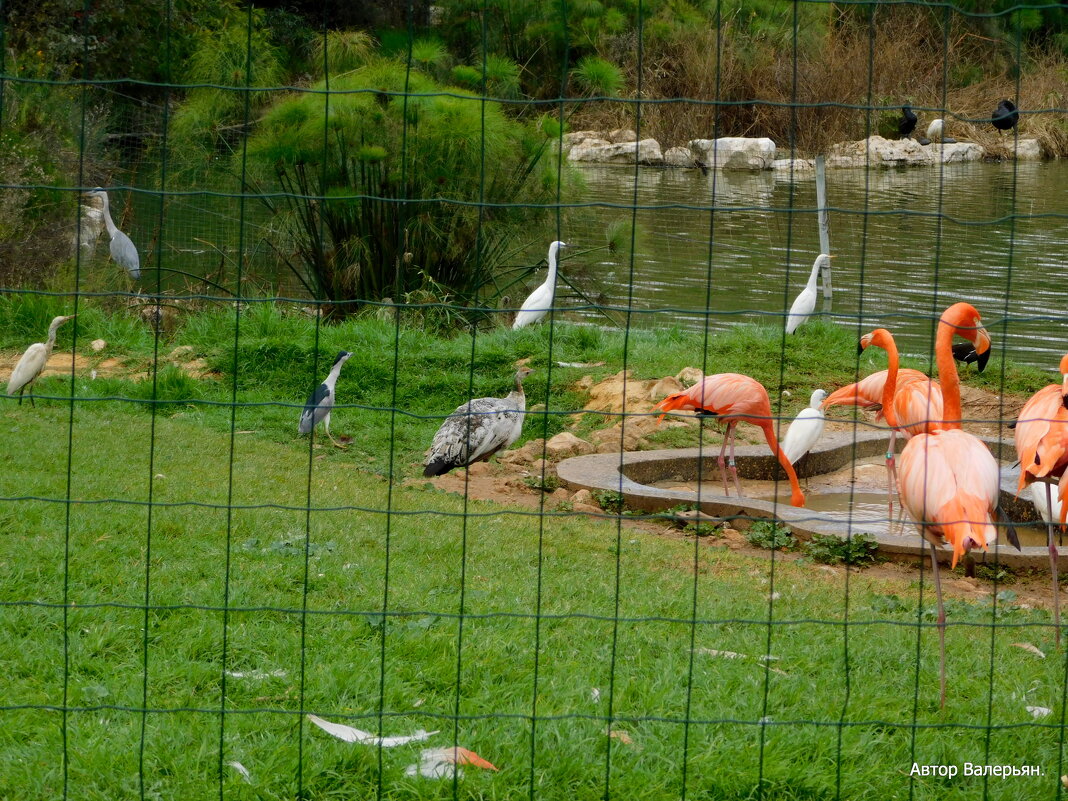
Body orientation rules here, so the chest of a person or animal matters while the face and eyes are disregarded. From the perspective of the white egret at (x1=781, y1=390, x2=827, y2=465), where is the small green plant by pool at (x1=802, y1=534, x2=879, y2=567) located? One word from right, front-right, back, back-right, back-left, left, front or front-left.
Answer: back-right

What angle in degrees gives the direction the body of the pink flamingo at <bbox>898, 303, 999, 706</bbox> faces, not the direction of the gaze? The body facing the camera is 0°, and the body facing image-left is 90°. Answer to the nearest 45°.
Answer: approximately 180°

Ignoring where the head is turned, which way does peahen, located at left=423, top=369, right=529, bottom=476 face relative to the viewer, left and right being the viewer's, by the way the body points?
facing to the right of the viewer

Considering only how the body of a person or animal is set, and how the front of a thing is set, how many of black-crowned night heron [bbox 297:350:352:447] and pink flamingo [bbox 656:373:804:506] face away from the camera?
0

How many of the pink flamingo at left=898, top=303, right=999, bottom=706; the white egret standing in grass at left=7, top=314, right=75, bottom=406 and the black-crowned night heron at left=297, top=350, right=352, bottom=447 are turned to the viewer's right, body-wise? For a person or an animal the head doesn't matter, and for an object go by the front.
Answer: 2

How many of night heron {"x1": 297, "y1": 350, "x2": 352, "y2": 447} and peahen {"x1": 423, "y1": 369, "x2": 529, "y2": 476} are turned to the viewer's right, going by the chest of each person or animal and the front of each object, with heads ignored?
2

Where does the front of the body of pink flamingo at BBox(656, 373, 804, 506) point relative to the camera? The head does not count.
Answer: to the viewer's right

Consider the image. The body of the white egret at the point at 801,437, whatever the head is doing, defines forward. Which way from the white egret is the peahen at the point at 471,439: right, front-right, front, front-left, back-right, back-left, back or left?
back-left

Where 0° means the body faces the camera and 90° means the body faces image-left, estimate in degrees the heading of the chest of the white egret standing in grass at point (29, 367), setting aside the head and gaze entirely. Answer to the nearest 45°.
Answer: approximately 270°

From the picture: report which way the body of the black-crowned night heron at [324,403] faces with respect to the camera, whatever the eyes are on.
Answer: to the viewer's right

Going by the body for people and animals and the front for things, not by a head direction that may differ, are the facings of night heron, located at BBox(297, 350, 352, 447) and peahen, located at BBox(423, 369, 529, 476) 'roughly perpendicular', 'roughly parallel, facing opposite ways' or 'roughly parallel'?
roughly parallel
